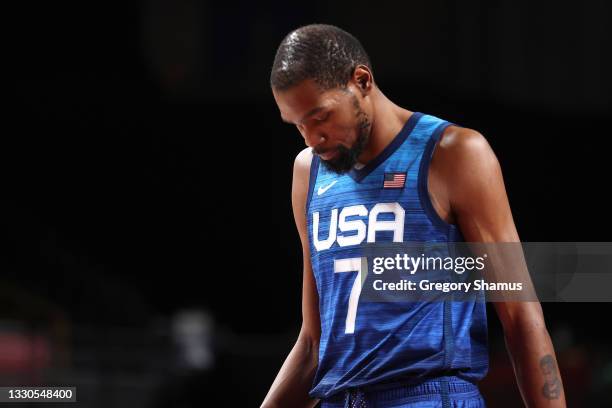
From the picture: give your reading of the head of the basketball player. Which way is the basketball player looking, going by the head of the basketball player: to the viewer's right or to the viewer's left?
to the viewer's left

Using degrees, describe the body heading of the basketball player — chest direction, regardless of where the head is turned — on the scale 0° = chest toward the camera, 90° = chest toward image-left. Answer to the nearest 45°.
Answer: approximately 45°
